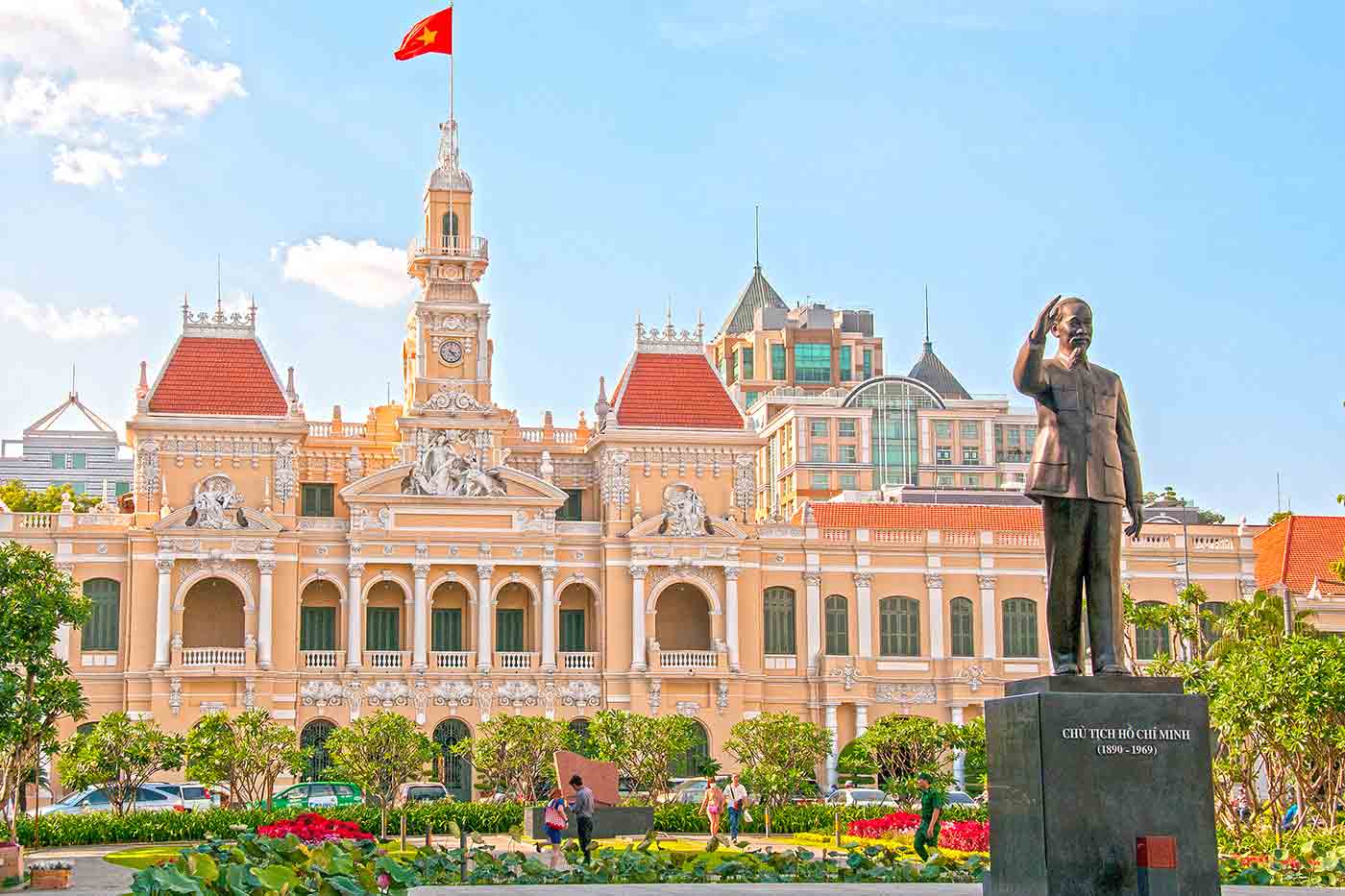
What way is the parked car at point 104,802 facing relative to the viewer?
to the viewer's left

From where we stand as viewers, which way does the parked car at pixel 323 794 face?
facing to the left of the viewer

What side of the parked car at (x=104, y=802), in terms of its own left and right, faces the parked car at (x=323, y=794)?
back

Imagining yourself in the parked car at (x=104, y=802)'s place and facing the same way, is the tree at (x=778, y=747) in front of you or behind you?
behind

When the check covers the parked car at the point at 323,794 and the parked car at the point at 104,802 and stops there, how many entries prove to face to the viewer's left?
2

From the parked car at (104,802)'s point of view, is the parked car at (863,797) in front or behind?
behind

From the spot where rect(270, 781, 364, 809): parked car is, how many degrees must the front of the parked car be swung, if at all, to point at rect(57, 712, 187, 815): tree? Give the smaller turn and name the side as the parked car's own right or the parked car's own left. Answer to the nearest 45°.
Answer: approximately 45° to the parked car's own left

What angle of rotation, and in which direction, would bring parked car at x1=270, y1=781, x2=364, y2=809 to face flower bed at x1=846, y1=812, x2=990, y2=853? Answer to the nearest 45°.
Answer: approximately 135° to its left

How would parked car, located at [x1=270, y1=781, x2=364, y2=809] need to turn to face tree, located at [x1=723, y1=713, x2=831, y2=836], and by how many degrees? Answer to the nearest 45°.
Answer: approximately 180°

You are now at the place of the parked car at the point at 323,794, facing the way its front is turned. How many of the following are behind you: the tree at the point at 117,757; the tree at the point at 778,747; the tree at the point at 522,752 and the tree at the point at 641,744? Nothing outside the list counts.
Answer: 3

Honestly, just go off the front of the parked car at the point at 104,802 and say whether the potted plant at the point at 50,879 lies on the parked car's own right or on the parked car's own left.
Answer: on the parked car's own left

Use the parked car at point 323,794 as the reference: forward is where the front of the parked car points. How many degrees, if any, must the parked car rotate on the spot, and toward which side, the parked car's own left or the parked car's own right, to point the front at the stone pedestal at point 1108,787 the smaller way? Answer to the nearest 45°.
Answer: approximately 90° to the parked car's own left

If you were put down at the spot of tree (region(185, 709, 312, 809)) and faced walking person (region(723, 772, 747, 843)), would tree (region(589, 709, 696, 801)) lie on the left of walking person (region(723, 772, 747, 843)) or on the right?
left

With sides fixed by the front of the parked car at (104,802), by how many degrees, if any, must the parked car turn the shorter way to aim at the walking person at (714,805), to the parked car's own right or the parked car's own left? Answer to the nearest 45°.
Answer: approximately 135° to the parked car's own left

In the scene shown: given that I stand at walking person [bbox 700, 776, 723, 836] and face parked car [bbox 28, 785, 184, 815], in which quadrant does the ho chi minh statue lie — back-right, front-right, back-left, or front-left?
back-left

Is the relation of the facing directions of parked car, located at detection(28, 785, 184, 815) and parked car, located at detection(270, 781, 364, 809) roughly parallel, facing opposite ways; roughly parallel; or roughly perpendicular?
roughly parallel

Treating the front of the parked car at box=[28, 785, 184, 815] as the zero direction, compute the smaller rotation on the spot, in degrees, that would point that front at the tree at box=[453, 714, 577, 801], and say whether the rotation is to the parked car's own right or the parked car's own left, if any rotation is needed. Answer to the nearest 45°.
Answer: approximately 180°
